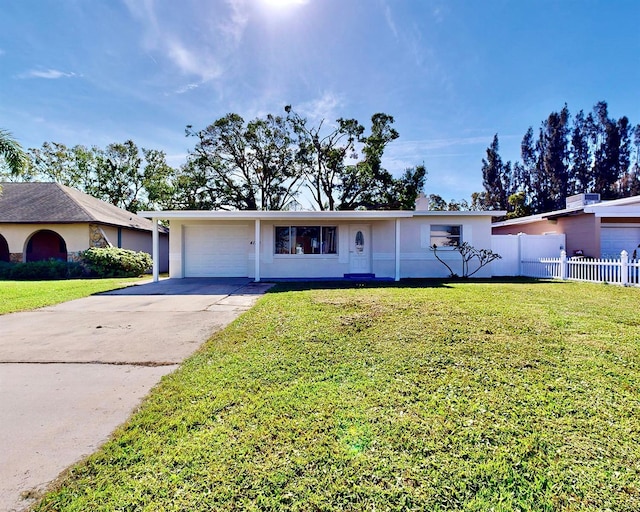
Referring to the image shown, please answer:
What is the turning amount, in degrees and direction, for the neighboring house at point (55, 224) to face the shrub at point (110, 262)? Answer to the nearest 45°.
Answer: approximately 45° to its left

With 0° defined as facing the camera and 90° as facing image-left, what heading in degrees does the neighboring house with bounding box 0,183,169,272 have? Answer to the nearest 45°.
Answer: approximately 0°

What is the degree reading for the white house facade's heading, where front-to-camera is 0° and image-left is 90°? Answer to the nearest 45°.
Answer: approximately 0°

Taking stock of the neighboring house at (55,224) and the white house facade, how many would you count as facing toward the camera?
2

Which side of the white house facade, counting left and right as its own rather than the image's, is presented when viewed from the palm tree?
right

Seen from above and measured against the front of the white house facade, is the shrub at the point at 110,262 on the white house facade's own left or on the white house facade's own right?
on the white house facade's own right

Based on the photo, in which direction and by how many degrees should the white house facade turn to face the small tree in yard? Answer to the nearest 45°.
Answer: approximately 90° to its left

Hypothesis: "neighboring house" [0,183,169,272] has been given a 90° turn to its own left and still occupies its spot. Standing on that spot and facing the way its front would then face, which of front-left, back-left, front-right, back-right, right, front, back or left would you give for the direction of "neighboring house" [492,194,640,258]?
front-right

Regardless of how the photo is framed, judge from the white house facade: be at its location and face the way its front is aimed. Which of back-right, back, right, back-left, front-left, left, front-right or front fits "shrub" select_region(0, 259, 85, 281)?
right

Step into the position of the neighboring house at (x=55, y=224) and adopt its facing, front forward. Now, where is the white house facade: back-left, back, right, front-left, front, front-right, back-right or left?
front-left

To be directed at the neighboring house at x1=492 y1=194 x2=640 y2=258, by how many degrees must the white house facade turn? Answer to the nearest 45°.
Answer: approximately 90° to its left
